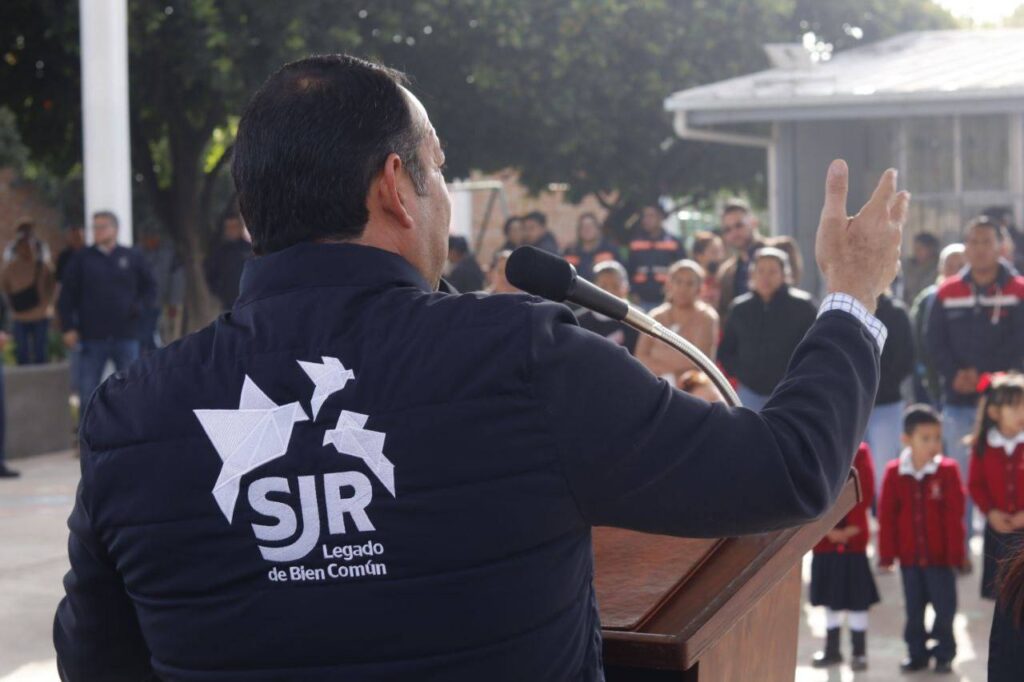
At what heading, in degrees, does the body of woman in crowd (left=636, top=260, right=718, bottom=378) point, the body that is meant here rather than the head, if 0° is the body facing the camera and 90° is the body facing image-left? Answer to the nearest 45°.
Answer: approximately 0°

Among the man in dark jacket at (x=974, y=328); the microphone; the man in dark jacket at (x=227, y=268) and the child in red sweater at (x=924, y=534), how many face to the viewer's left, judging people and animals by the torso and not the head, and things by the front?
1

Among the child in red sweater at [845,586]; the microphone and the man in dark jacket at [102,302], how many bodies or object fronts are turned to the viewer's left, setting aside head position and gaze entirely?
1

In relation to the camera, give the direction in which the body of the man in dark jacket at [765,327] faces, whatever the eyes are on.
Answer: toward the camera

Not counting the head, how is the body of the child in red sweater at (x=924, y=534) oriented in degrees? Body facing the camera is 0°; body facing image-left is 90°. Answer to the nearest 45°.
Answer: approximately 0°

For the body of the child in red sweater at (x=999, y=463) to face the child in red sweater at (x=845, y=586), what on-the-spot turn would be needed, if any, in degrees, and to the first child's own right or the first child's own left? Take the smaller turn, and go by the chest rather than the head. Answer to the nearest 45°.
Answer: approximately 45° to the first child's own right

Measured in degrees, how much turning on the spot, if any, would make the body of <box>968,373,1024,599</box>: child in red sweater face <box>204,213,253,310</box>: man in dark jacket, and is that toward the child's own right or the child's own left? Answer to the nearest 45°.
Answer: approximately 135° to the child's own right

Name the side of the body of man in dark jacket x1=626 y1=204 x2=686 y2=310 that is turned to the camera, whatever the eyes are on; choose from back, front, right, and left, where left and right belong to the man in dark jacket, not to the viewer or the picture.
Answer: front

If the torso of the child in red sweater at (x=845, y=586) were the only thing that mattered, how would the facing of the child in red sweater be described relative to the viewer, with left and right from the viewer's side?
facing the viewer
